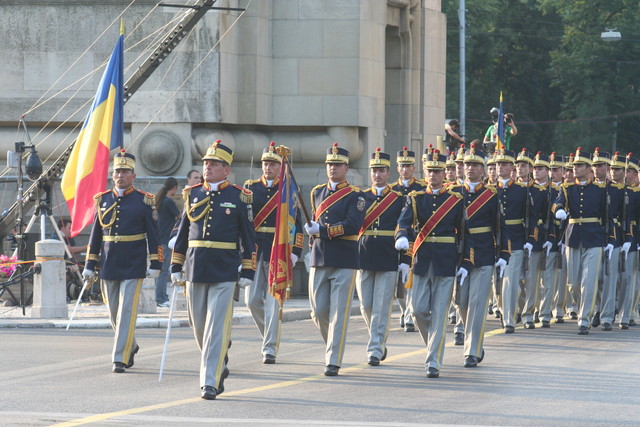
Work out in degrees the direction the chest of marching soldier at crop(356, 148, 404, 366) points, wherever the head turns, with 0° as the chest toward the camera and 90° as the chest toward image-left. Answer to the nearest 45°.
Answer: approximately 0°

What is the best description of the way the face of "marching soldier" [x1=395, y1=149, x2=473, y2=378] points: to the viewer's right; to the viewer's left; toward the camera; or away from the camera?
toward the camera

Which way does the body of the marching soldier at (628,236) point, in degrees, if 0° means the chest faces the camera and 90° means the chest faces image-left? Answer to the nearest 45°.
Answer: approximately 45°

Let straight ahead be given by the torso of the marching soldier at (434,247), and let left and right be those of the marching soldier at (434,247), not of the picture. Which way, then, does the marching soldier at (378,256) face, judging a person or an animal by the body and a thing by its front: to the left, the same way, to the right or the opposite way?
the same way

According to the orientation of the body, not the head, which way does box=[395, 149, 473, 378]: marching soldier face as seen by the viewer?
toward the camera

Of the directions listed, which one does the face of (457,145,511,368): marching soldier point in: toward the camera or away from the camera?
toward the camera

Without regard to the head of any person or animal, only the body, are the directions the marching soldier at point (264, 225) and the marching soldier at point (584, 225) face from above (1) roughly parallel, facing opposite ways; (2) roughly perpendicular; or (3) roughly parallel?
roughly parallel

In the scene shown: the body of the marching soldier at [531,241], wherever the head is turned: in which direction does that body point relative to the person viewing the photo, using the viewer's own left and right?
facing the viewer and to the left of the viewer

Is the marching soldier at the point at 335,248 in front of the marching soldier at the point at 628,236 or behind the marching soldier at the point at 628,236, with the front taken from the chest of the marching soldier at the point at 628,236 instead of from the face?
in front

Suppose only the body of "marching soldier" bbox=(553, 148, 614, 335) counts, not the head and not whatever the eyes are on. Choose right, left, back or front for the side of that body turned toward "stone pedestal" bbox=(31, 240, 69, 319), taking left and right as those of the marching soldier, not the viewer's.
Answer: right

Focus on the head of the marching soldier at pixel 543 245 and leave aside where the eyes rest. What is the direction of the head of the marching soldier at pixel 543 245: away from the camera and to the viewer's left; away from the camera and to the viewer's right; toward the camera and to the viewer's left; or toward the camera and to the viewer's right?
toward the camera and to the viewer's left

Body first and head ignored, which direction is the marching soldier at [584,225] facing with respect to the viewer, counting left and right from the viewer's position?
facing the viewer

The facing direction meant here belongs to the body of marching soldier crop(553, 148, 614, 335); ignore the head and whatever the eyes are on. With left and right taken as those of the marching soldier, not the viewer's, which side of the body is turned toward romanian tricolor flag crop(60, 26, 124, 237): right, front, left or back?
right
